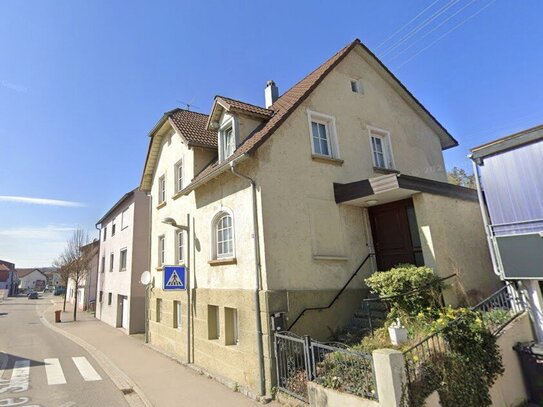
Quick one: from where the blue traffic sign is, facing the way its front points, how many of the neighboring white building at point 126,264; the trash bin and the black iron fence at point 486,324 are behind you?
1

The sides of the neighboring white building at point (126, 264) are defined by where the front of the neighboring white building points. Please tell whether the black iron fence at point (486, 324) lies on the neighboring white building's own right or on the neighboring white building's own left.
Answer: on the neighboring white building's own left

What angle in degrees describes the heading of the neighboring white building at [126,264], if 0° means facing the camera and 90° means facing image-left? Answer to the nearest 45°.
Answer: approximately 45°

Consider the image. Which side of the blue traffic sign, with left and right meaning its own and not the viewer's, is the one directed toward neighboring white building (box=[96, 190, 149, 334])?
back

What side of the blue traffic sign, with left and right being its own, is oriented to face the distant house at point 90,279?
back

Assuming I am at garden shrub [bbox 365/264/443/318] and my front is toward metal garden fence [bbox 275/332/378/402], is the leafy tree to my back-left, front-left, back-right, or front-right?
back-right

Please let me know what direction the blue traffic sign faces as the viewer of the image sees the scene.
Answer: facing the viewer

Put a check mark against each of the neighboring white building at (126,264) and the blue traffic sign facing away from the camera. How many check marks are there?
0

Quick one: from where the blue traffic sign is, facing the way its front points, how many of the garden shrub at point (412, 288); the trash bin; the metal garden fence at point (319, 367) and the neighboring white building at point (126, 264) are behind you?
1

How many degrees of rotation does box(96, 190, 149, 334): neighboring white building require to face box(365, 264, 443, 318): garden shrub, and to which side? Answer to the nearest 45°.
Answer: approximately 45° to its left

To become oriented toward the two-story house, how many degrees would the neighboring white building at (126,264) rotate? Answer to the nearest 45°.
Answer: approximately 45° to its left

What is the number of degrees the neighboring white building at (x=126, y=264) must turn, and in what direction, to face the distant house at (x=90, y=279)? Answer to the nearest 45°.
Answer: approximately 135° to its right
